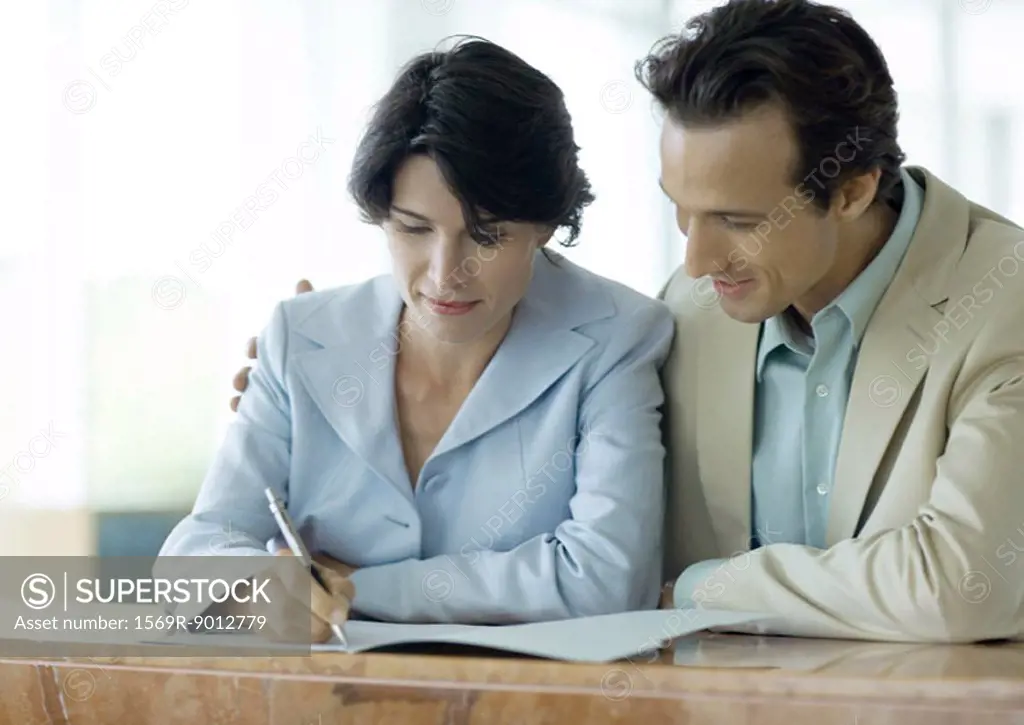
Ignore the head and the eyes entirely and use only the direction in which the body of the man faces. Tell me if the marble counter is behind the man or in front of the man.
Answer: in front

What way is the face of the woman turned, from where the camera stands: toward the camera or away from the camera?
toward the camera

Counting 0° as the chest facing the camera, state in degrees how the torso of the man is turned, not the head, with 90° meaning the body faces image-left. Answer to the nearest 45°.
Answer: approximately 45°

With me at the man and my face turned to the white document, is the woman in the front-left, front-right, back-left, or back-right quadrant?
front-right

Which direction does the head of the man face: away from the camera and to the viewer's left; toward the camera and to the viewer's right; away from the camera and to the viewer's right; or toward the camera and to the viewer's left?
toward the camera and to the viewer's left

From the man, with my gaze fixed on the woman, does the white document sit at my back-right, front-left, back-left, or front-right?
front-left
